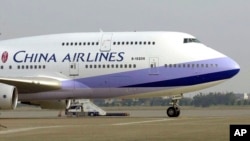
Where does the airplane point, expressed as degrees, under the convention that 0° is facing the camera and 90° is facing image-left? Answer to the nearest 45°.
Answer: approximately 270°
